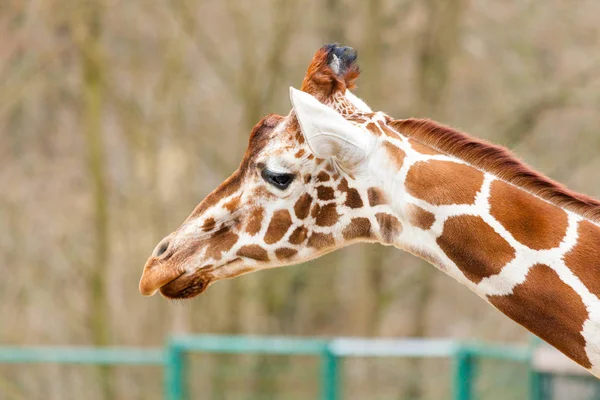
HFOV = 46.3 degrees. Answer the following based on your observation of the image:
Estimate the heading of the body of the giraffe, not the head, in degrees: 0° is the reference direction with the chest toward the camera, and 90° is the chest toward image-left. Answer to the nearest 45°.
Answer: approximately 90°

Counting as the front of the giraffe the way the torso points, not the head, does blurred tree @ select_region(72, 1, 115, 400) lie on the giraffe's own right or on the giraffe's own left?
on the giraffe's own right

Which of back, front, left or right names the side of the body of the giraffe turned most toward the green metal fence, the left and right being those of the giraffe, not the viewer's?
right
